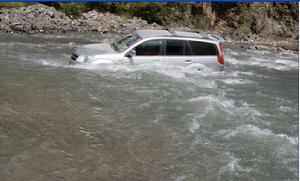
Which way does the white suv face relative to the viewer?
to the viewer's left
